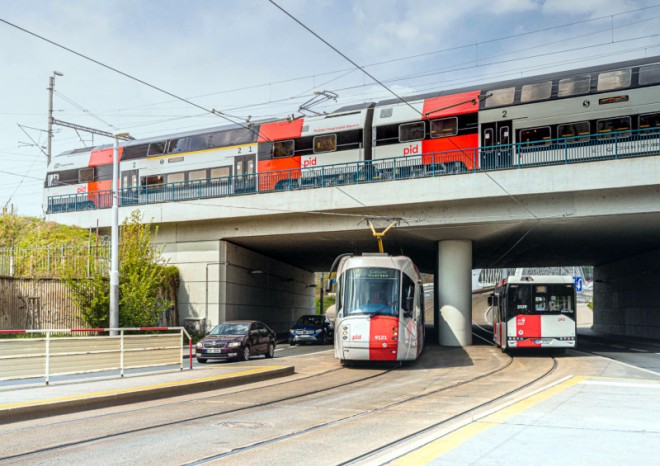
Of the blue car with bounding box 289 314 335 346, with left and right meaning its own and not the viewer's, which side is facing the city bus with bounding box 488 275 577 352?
left

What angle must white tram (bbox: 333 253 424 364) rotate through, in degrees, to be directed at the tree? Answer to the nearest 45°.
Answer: approximately 135° to its right

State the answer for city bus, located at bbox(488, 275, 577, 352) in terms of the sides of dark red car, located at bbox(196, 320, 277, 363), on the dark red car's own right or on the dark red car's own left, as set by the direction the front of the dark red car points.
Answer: on the dark red car's own left

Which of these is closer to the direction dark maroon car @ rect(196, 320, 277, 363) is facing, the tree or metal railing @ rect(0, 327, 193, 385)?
the metal railing
